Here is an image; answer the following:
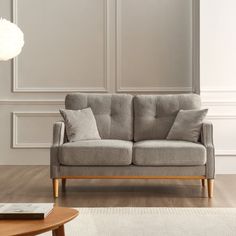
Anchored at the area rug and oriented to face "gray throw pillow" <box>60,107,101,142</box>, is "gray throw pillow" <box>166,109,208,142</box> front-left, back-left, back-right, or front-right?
front-right

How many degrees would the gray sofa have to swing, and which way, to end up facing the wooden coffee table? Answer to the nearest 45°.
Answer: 0° — it already faces it

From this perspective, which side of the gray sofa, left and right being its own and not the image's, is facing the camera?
front

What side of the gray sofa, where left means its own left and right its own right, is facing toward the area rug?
front
